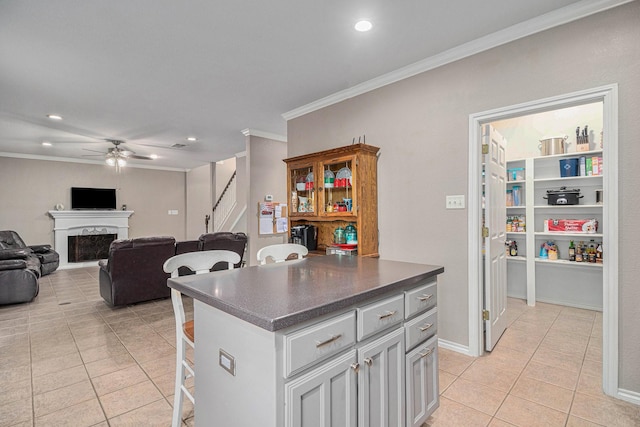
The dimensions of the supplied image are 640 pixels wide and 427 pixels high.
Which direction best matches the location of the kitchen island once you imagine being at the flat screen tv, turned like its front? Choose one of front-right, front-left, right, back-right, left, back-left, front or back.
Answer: front

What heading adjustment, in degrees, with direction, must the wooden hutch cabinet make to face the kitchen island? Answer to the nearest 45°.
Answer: approximately 45° to its left

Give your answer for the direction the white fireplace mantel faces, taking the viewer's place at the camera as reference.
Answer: facing the viewer

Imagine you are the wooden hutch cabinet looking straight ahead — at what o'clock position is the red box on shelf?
The red box on shelf is roughly at 7 o'clock from the wooden hutch cabinet.

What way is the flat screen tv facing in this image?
toward the camera

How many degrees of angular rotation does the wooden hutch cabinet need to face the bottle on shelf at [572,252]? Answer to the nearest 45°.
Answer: approximately 135° to its left

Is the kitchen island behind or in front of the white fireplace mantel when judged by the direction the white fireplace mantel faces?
in front

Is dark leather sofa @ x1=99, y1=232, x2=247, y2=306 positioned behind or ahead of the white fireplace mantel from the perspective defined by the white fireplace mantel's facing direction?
ahead

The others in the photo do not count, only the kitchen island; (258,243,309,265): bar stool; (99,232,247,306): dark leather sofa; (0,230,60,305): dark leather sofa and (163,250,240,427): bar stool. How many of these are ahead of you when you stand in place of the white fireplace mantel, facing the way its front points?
5

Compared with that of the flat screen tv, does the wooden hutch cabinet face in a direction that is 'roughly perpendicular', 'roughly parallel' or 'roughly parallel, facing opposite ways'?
roughly perpendicular

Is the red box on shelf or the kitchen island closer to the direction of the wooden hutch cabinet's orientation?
the kitchen island

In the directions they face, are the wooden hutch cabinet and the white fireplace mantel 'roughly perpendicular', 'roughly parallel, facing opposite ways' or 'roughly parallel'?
roughly perpendicular

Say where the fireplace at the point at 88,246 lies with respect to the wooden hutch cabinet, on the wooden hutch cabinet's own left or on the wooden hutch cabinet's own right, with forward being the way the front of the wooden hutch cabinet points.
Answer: on the wooden hutch cabinet's own right

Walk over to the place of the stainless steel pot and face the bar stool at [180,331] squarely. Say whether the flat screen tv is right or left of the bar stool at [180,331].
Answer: right
